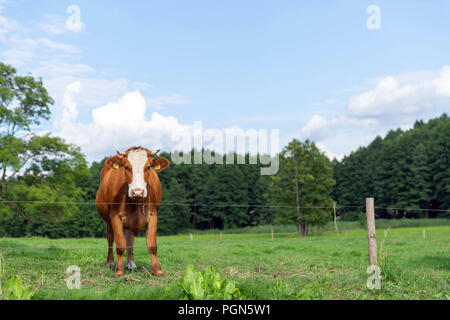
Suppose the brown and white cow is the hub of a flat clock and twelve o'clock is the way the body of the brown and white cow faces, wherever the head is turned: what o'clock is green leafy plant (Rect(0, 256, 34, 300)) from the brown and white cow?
The green leafy plant is roughly at 1 o'clock from the brown and white cow.

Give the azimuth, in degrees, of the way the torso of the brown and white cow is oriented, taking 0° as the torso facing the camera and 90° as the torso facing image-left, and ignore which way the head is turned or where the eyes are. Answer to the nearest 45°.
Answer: approximately 0°

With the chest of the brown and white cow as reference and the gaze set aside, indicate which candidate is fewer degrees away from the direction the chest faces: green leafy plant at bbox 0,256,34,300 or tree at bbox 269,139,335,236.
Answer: the green leafy plant

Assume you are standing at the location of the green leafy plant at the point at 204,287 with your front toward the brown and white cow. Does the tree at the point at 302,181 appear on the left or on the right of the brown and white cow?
right

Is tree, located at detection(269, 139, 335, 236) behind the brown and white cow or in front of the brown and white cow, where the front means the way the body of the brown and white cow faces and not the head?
behind

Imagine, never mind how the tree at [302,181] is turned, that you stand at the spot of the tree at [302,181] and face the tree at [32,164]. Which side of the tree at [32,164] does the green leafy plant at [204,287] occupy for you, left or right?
left

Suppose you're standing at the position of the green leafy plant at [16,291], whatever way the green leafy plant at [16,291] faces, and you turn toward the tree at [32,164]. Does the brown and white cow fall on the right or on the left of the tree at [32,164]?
right

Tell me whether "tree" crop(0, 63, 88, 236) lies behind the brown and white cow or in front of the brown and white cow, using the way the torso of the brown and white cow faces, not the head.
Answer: behind

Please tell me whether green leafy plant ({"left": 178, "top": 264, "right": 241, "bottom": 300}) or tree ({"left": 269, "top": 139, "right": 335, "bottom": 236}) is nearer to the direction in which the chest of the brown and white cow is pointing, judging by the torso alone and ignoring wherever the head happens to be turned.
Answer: the green leafy plant
